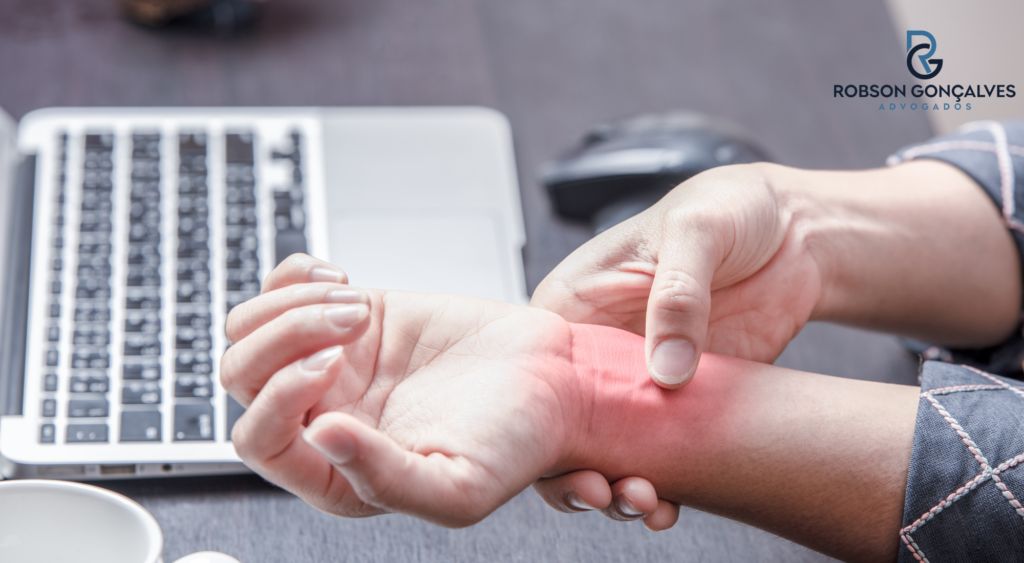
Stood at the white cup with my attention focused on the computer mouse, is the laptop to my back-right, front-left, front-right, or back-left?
front-left

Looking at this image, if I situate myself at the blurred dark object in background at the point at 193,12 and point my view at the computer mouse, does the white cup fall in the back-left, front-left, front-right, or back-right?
front-right

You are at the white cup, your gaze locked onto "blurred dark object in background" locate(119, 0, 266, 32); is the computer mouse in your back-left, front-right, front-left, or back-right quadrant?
front-right

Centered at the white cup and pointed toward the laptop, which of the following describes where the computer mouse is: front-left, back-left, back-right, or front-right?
front-right

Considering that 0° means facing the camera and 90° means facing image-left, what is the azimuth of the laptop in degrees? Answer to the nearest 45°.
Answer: approximately 270°

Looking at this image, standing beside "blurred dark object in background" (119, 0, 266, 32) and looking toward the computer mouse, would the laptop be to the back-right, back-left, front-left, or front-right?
front-right
